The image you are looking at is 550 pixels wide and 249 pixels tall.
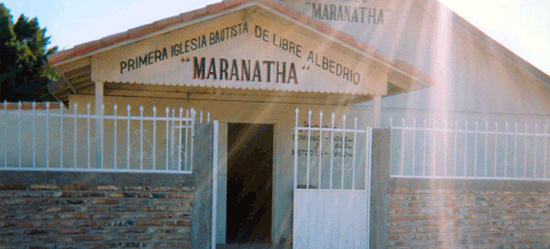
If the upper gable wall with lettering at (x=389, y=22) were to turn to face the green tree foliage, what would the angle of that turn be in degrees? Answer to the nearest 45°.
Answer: approximately 135° to its right

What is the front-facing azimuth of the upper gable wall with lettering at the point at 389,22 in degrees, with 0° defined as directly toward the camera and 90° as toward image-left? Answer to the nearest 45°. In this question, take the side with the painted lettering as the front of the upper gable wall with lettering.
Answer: approximately 0°
